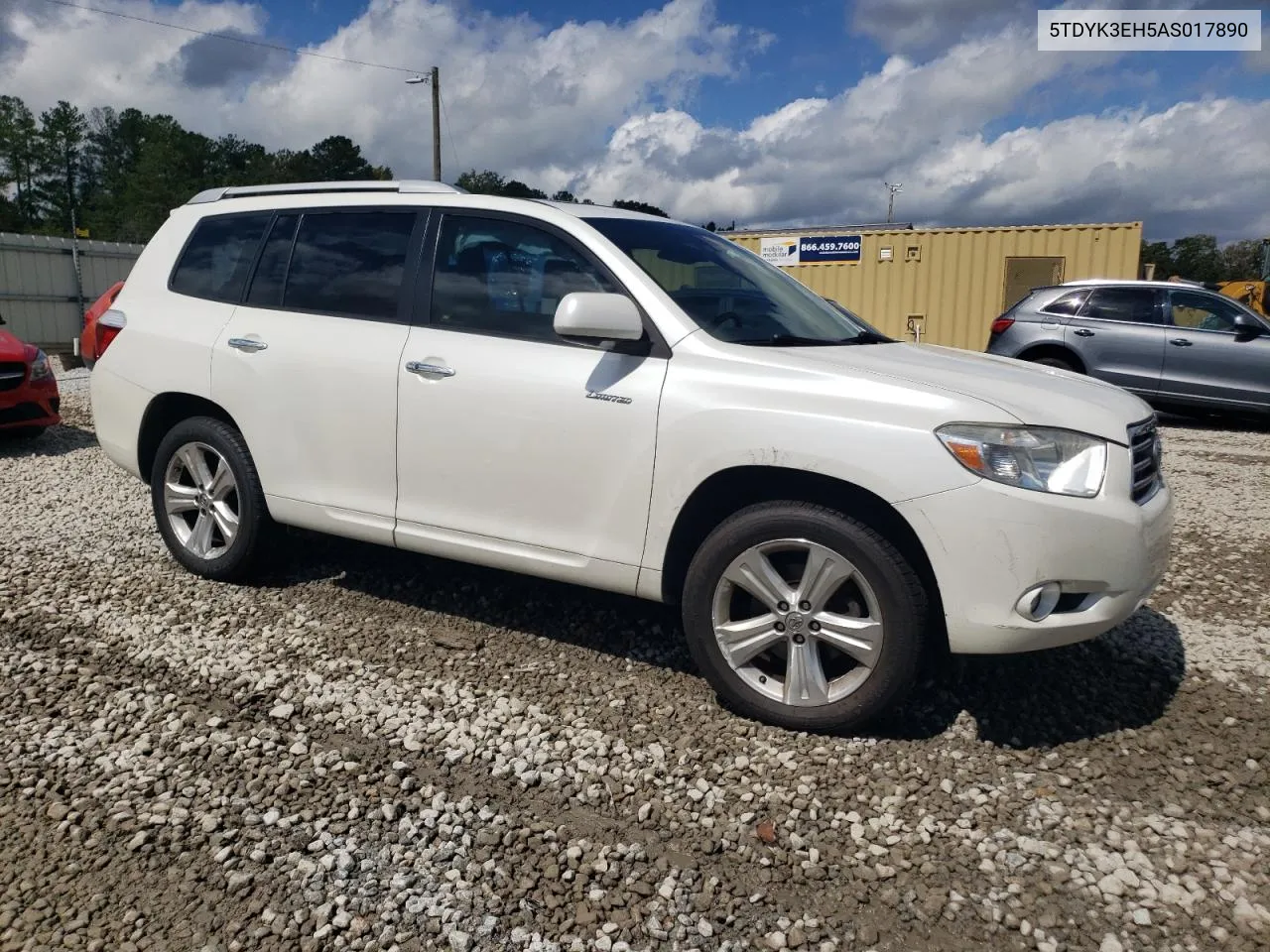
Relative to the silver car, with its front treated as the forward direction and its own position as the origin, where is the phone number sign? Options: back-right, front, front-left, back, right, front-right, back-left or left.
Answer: back-left

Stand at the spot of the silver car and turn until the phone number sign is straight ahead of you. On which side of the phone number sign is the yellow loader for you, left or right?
right

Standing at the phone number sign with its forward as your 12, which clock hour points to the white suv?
The white suv is roughly at 12 o'clock from the phone number sign.

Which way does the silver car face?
to the viewer's right

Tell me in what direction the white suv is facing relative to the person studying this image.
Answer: facing the viewer and to the right of the viewer

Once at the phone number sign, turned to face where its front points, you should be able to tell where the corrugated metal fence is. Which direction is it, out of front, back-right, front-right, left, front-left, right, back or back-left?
right

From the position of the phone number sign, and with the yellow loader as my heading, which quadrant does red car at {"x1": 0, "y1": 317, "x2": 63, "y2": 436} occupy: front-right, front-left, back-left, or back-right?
back-right

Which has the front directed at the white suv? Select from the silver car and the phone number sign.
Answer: the phone number sign

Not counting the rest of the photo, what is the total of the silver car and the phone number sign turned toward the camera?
1

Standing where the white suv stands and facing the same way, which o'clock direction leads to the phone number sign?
The phone number sign is roughly at 8 o'clock from the white suv.

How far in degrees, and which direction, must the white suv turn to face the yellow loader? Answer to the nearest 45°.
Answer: approximately 90° to its left

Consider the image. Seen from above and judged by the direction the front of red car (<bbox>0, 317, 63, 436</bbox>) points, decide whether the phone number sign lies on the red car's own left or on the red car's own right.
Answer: on the red car's own left

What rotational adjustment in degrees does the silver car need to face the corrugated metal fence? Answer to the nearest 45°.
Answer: approximately 180°

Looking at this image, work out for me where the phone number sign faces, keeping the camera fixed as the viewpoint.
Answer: facing the viewer
